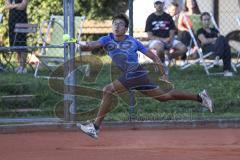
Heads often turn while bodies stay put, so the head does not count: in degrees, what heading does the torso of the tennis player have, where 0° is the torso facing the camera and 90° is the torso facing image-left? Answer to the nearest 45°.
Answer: approximately 45°

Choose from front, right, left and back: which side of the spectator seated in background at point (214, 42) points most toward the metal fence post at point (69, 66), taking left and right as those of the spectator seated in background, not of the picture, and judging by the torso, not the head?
right

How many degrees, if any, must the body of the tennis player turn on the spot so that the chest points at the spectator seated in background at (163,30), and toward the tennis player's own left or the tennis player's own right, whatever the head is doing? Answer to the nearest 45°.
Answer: approximately 135° to the tennis player's own right

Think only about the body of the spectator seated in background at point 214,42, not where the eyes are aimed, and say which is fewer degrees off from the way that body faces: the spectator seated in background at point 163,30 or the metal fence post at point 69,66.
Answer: the metal fence post

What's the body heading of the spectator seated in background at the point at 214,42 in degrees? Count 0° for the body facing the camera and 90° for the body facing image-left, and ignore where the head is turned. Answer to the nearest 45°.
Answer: approximately 315°

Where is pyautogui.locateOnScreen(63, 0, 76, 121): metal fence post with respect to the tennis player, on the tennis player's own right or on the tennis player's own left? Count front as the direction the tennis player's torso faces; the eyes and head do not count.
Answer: on the tennis player's own right

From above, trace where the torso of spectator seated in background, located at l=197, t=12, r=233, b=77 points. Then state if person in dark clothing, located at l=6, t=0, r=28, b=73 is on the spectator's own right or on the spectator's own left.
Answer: on the spectator's own right

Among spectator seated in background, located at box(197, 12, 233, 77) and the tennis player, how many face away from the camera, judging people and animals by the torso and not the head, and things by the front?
0

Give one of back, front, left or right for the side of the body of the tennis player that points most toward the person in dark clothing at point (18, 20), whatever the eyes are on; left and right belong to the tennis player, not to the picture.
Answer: right
